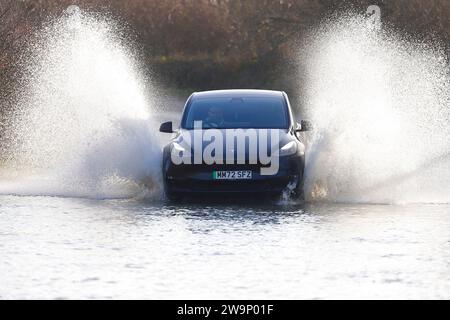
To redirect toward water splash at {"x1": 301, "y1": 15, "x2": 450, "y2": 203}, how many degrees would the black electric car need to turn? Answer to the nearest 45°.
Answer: approximately 135° to its left

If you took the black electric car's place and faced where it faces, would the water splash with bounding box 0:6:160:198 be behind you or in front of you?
behind

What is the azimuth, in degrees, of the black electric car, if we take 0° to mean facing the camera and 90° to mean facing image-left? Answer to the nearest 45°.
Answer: approximately 0°
